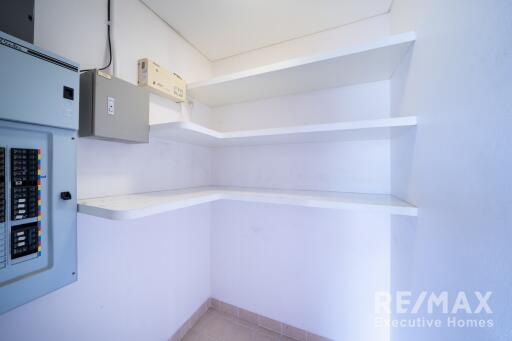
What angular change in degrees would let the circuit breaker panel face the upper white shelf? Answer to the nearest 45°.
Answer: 0° — it already faces it

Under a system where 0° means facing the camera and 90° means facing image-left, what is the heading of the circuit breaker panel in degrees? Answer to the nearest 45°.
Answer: approximately 315°

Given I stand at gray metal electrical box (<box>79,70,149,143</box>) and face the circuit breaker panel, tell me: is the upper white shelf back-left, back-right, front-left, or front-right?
back-left

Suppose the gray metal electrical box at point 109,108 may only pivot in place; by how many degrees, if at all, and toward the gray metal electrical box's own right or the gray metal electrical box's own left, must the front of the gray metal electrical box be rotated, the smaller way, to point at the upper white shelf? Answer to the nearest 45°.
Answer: approximately 45° to the gray metal electrical box's own left
